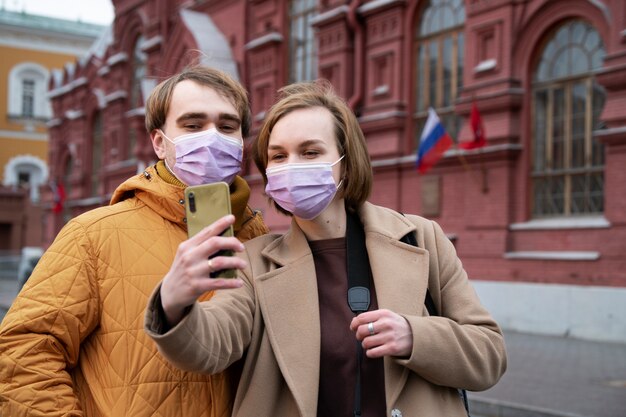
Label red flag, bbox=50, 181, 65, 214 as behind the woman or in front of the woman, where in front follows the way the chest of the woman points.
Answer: behind

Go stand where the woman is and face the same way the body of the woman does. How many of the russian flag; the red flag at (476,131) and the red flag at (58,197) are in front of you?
0

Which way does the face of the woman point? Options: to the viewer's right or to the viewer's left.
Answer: to the viewer's left

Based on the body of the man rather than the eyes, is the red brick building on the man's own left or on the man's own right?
on the man's own left

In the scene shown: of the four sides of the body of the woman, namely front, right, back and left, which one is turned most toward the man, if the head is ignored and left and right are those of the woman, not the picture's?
right

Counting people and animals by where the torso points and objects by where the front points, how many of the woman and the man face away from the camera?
0

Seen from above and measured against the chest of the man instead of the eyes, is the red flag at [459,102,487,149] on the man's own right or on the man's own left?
on the man's own left

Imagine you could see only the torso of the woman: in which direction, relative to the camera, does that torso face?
toward the camera

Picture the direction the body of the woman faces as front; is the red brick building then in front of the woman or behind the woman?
behind

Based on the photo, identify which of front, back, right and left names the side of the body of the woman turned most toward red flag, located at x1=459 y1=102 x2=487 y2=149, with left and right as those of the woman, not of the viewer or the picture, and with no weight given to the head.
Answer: back

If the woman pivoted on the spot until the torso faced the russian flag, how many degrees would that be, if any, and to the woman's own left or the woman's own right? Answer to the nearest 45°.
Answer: approximately 180°

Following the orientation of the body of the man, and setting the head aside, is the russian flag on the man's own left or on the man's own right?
on the man's own left
